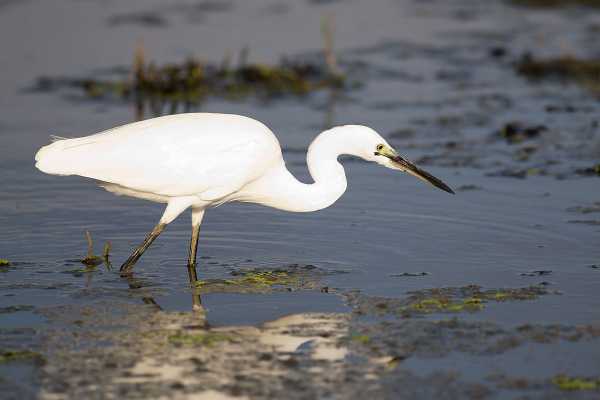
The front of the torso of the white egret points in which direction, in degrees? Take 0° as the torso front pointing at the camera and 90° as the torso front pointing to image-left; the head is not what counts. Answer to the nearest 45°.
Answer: approximately 270°

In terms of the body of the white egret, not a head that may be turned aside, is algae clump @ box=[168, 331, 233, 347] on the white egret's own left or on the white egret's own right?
on the white egret's own right
